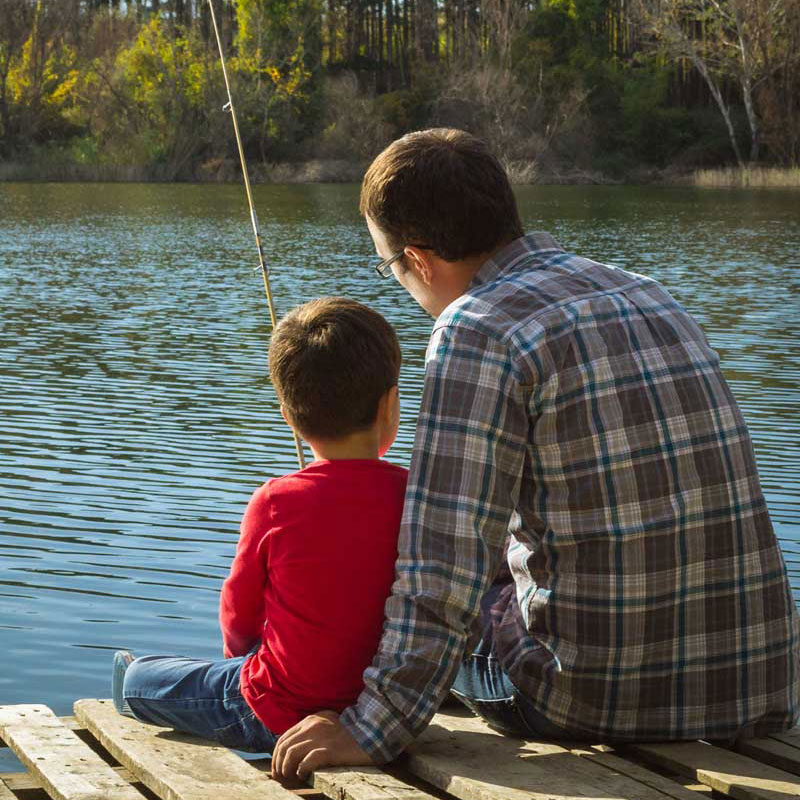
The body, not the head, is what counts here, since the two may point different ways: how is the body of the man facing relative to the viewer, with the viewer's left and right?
facing away from the viewer and to the left of the viewer

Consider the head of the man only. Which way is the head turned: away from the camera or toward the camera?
away from the camera
